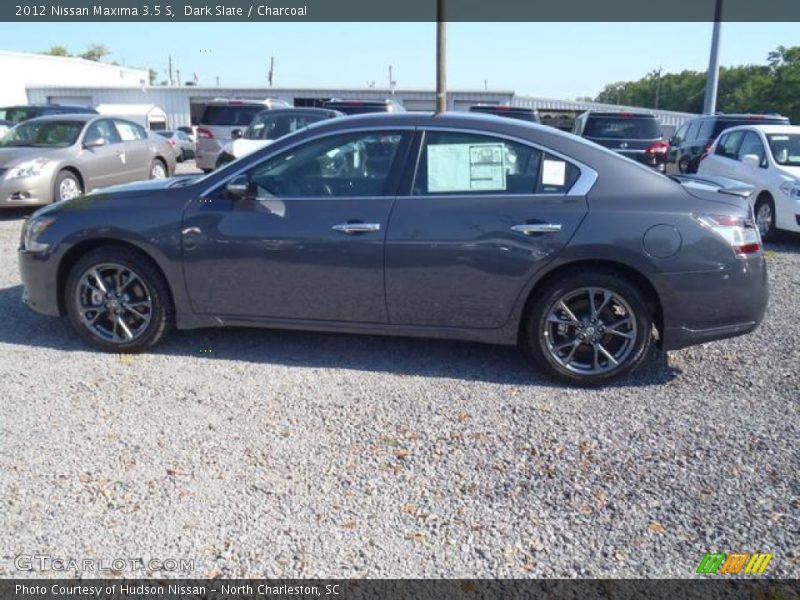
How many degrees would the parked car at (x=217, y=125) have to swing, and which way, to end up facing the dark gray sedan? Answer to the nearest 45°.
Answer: approximately 135° to its right

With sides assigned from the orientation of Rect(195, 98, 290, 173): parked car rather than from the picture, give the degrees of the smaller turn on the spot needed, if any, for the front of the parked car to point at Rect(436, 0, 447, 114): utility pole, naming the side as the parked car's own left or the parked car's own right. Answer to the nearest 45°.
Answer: approximately 45° to the parked car's own right

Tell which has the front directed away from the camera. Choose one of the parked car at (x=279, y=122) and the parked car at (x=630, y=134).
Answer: the parked car at (x=630, y=134)

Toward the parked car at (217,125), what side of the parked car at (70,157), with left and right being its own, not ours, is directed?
back

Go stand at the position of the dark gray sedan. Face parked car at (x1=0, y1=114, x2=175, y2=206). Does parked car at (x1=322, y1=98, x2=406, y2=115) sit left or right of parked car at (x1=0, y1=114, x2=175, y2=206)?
right

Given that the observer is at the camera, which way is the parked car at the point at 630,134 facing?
facing away from the viewer

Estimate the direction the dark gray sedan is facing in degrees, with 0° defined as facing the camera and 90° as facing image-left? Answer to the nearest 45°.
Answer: approximately 90°

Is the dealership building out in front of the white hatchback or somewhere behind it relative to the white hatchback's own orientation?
behind

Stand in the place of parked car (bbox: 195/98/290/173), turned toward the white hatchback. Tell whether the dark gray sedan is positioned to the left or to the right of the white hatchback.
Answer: right
